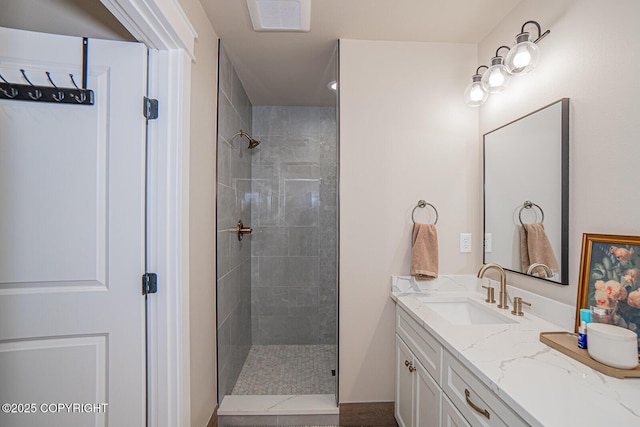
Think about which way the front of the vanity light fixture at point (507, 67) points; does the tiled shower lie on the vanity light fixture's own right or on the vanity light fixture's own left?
on the vanity light fixture's own right

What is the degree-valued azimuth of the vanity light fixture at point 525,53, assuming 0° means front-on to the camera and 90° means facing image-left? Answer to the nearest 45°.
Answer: approximately 45°

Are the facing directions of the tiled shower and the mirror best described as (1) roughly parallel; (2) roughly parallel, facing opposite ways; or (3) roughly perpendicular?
roughly perpendicular

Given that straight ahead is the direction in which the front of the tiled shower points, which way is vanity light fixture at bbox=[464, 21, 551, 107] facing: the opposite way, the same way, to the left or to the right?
to the right

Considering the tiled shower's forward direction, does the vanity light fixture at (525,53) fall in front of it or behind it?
in front

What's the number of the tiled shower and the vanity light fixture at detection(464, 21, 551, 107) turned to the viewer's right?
0

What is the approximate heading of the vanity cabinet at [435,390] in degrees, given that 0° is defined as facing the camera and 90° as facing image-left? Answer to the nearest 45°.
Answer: approximately 45°

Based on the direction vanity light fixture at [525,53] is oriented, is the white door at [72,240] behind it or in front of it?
in front

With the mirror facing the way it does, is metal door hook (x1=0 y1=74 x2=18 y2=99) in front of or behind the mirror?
in front
